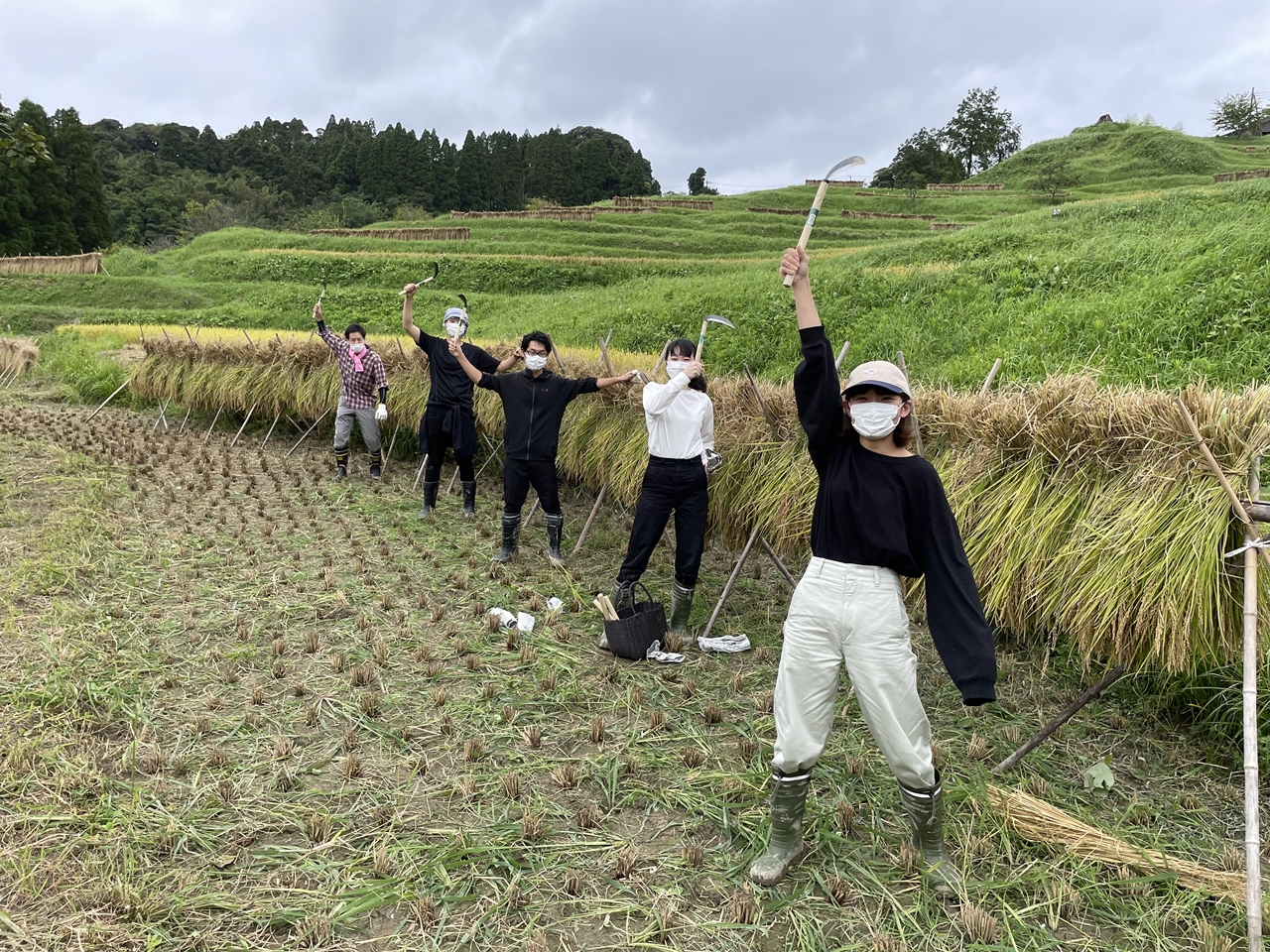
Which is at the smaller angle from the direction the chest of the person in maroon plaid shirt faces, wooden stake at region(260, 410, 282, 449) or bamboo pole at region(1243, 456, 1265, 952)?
the bamboo pole

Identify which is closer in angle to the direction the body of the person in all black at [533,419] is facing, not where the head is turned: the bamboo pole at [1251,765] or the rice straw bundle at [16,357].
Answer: the bamboo pole

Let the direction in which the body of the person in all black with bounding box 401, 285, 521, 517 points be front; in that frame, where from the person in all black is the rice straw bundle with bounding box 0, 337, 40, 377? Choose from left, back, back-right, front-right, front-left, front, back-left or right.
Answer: back-right

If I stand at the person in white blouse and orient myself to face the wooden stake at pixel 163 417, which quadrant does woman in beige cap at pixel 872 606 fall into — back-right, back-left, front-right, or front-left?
back-left

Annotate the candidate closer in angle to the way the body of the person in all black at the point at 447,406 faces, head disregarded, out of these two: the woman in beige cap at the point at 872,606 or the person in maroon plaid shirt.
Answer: the woman in beige cap

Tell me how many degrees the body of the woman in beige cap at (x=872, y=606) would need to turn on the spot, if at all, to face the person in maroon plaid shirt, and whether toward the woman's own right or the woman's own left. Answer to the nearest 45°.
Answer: approximately 135° to the woman's own right
